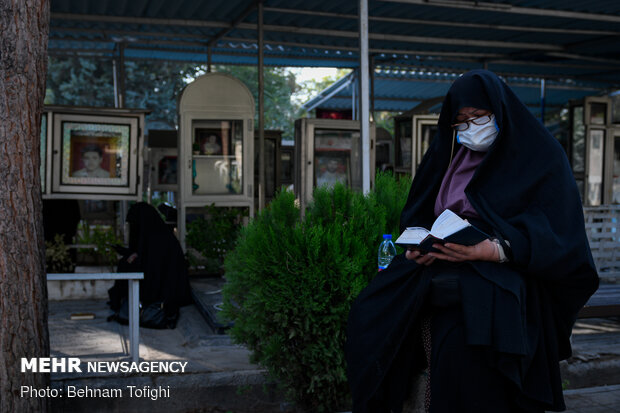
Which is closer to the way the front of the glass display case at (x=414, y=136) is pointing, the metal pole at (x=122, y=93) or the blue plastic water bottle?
the blue plastic water bottle

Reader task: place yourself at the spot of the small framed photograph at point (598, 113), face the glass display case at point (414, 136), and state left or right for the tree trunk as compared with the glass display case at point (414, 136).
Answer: left

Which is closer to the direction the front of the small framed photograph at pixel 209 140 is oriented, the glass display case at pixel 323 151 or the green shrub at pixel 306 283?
the green shrub

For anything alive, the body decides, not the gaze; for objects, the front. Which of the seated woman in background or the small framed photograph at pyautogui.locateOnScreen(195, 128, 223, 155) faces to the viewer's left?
the seated woman in background

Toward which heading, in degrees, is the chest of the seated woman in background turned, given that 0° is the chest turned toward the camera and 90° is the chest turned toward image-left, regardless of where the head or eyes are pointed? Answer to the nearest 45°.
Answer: approximately 90°

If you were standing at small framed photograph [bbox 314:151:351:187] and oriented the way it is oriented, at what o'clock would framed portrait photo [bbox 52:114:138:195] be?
The framed portrait photo is roughly at 2 o'clock from the small framed photograph.
